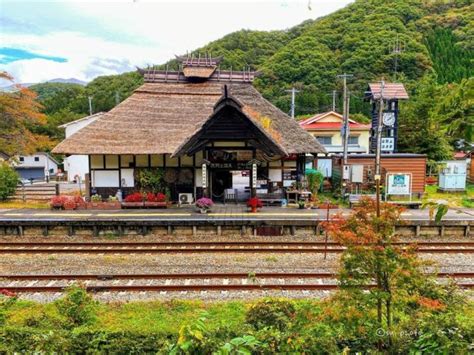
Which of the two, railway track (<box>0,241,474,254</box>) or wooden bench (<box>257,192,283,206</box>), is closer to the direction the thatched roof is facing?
the railway track

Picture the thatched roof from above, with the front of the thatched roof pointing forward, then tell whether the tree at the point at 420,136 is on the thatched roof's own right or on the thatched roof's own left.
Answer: on the thatched roof's own left

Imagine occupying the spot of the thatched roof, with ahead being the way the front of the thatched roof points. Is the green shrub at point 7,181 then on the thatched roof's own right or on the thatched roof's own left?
on the thatched roof's own right

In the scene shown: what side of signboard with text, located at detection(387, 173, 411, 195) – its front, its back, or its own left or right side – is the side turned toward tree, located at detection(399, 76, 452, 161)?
back

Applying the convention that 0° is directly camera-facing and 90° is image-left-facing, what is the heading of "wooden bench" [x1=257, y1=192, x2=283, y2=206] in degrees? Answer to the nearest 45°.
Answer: approximately 0°

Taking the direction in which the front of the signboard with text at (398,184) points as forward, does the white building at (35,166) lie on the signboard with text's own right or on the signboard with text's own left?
on the signboard with text's own right
